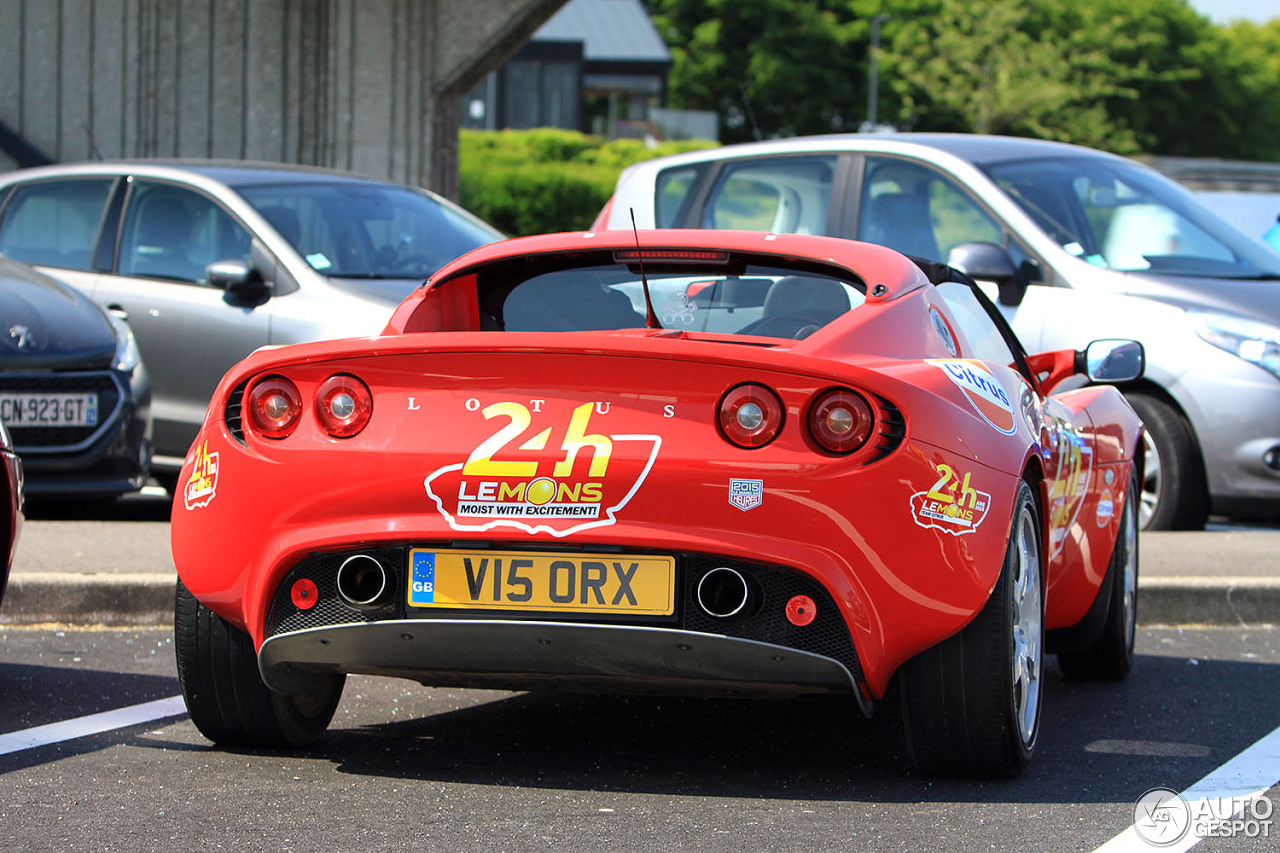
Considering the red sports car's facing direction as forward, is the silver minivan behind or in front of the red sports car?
in front

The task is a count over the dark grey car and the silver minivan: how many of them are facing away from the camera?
0

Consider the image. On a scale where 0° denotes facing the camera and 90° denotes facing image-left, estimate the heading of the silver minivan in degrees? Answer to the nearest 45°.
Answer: approximately 315°

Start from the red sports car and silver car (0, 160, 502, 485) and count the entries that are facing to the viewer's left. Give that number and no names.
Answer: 0

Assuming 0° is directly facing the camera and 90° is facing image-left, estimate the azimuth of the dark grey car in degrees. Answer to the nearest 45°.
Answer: approximately 315°

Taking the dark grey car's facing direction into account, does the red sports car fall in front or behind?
in front

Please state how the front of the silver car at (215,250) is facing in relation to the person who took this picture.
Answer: facing the viewer and to the right of the viewer

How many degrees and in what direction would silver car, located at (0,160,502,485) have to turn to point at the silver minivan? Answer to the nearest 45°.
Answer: approximately 45° to its left

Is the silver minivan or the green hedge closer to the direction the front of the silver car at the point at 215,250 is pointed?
the silver minivan

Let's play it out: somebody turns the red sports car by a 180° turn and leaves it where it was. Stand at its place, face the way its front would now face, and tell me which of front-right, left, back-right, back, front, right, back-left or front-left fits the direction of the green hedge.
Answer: back-right

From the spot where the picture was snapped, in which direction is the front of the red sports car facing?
facing away from the viewer and to the right of the viewer
